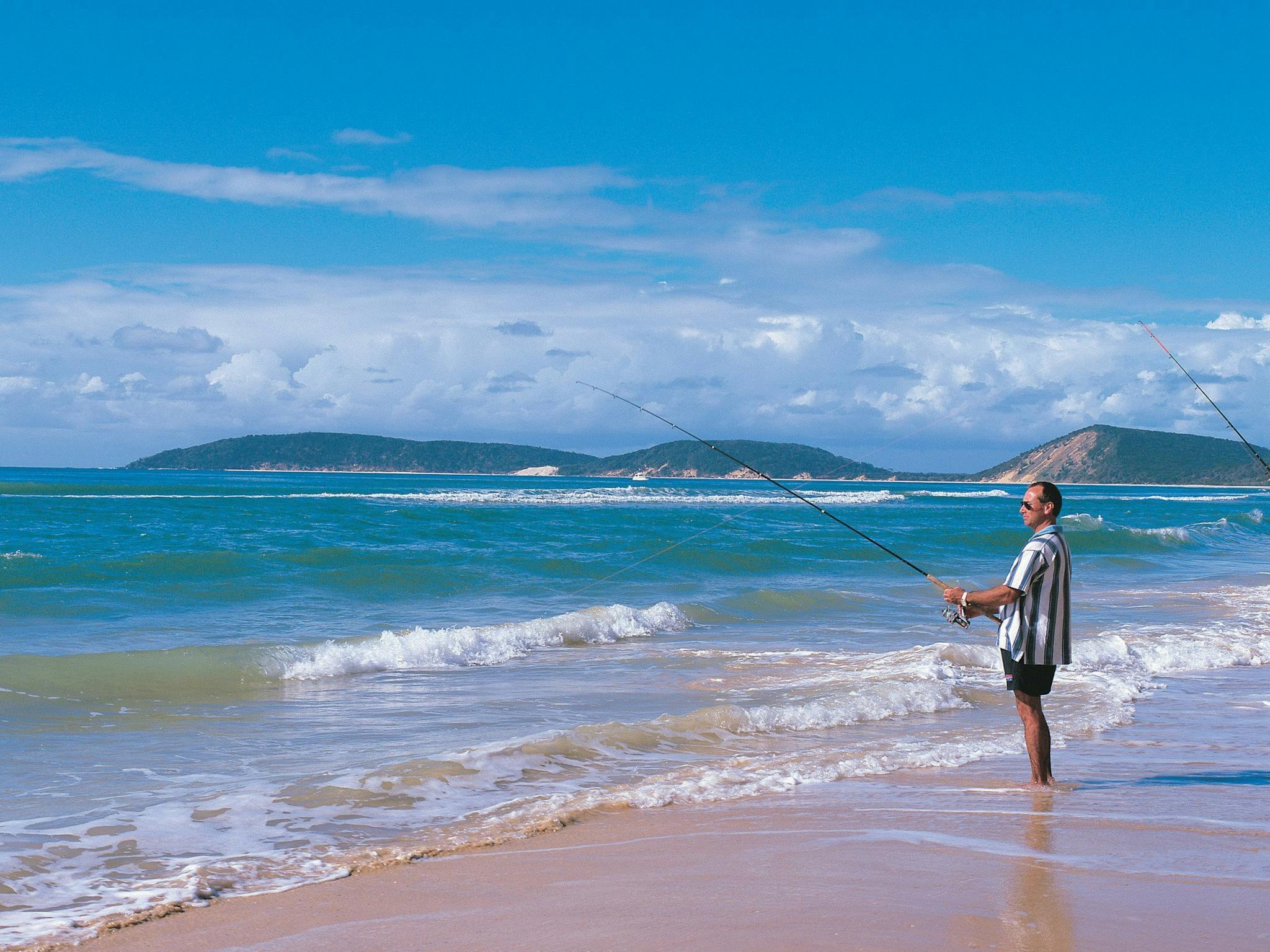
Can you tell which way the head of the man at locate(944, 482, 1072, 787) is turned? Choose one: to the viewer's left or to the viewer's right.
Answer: to the viewer's left

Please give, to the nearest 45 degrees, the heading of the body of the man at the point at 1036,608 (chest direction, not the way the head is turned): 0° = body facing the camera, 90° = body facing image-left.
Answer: approximately 90°
